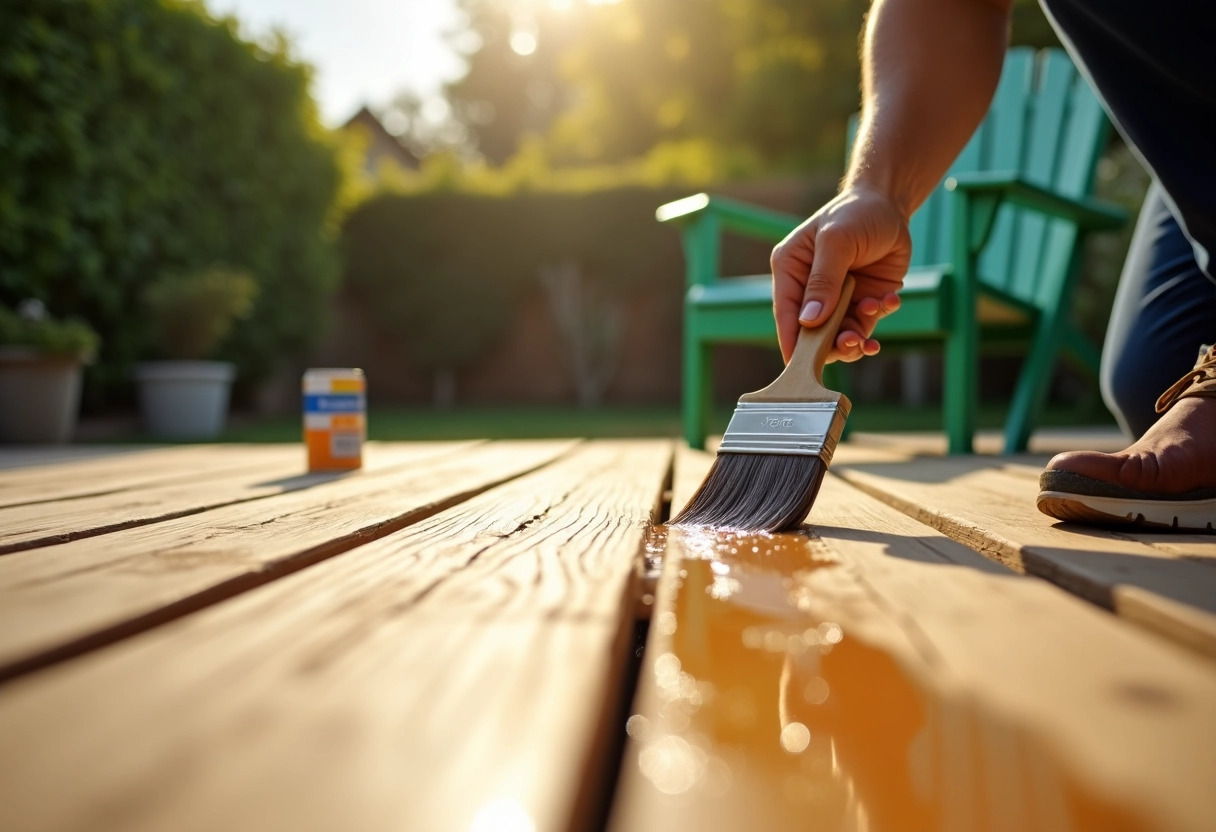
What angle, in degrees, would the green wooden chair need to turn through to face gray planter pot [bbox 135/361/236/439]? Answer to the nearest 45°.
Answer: approximately 45° to its right

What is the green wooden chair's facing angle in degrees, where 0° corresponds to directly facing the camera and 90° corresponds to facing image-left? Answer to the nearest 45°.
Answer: approximately 45°

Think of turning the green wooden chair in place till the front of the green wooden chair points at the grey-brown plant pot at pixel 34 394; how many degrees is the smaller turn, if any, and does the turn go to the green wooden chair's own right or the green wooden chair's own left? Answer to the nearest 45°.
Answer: approximately 45° to the green wooden chair's own right

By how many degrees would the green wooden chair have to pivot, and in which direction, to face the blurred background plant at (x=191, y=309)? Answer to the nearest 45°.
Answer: approximately 45° to its right

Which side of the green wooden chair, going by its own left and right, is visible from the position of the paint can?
front
